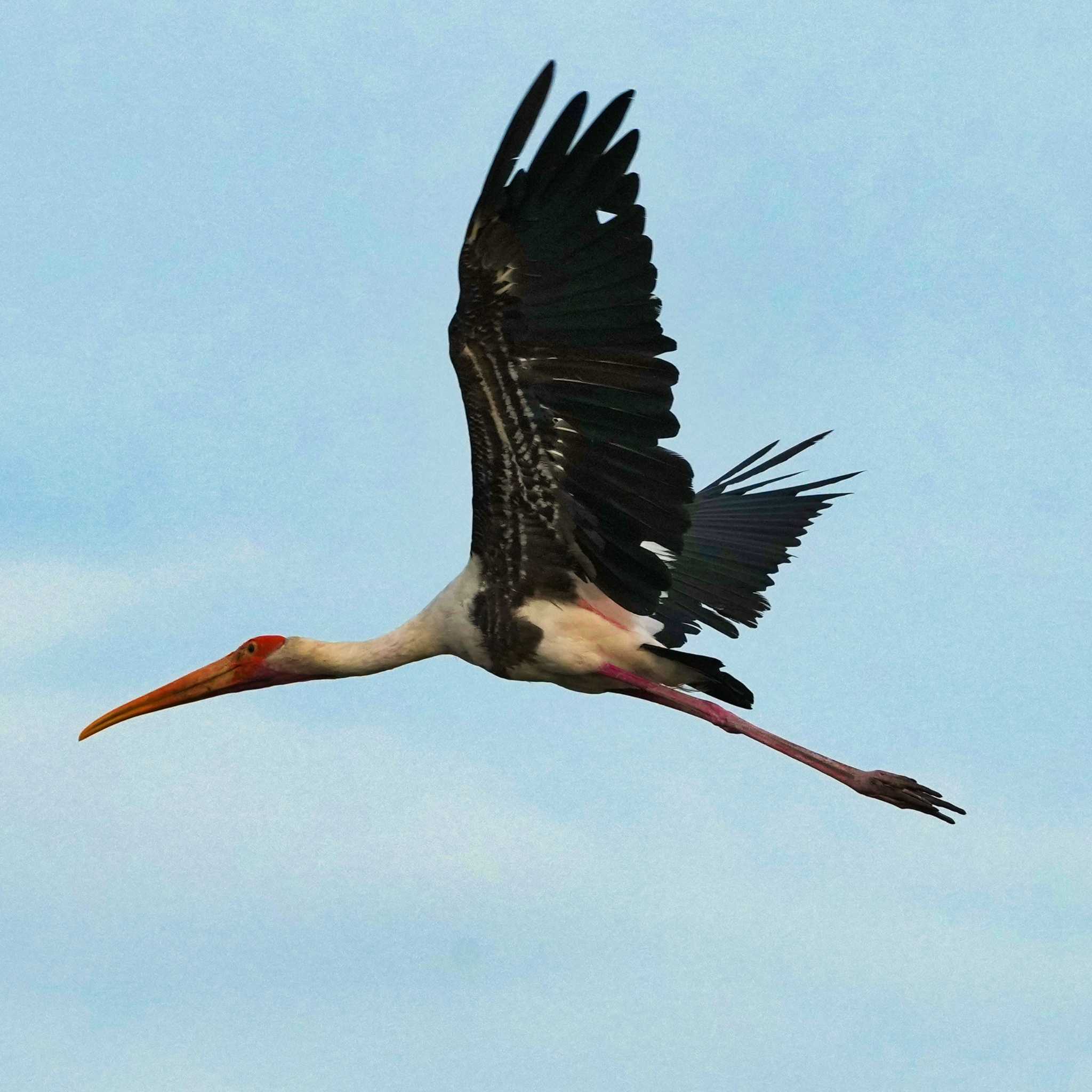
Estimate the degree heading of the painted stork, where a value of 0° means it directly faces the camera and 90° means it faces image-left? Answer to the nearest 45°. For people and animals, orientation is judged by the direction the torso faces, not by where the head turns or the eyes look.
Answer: approximately 90°
